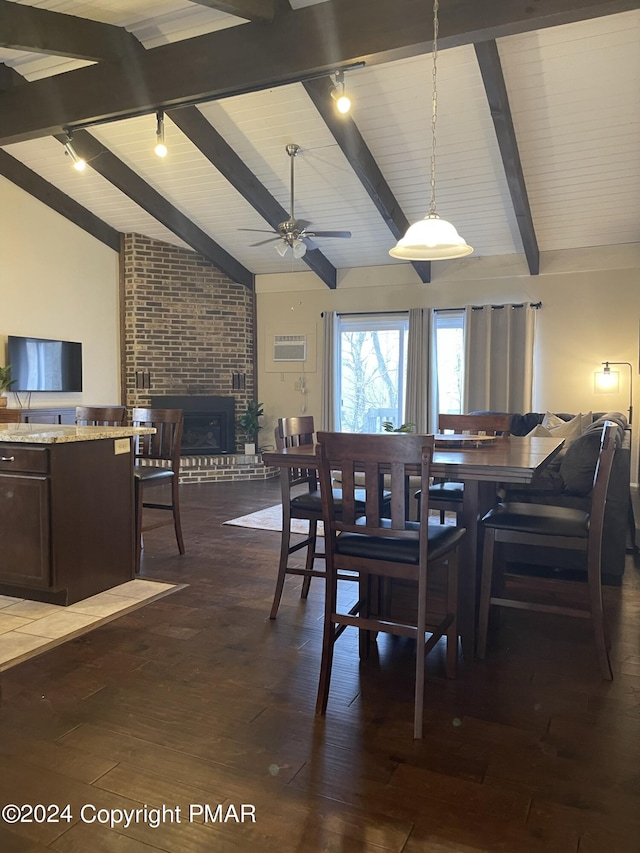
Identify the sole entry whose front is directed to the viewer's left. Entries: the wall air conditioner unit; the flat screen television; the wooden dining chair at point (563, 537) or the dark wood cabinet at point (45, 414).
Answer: the wooden dining chair

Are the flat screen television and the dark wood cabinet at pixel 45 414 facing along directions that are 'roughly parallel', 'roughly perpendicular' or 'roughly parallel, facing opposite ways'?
roughly parallel

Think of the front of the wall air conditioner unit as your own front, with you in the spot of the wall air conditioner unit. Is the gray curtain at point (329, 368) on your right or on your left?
on your left

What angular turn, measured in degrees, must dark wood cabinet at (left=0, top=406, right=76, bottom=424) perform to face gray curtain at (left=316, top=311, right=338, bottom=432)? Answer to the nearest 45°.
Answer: approximately 45° to its left

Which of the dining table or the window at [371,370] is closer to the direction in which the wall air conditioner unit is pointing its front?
the dining table

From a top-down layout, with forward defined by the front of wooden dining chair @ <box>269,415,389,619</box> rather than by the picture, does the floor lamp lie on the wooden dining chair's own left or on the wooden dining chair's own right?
on the wooden dining chair's own left

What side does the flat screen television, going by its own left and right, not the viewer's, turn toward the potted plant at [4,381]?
right

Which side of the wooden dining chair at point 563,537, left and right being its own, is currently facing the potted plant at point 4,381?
front

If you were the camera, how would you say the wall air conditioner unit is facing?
facing the viewer

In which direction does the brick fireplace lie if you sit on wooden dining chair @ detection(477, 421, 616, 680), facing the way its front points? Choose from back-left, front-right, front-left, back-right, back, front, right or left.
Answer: front-right

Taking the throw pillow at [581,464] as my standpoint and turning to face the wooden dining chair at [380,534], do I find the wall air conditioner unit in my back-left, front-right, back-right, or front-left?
back-right

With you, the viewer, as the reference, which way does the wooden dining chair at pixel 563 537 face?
facing to the left of the viewer

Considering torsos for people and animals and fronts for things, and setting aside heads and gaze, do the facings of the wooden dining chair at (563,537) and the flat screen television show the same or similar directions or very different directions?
very different directions

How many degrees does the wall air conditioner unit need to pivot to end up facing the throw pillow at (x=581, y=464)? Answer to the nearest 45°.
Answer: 0° — it already faces it

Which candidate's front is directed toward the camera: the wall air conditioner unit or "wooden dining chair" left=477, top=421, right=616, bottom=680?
the wall air conditioner unit

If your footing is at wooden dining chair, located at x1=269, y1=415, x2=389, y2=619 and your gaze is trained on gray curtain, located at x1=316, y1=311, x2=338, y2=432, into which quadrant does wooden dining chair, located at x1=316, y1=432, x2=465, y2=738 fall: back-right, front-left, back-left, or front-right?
back-right

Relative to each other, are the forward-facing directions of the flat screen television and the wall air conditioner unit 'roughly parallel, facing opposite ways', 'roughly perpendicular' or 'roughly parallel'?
roughly perpendicular

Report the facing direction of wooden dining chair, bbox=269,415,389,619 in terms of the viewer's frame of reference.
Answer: facing the viewer and to the right of the viewer
